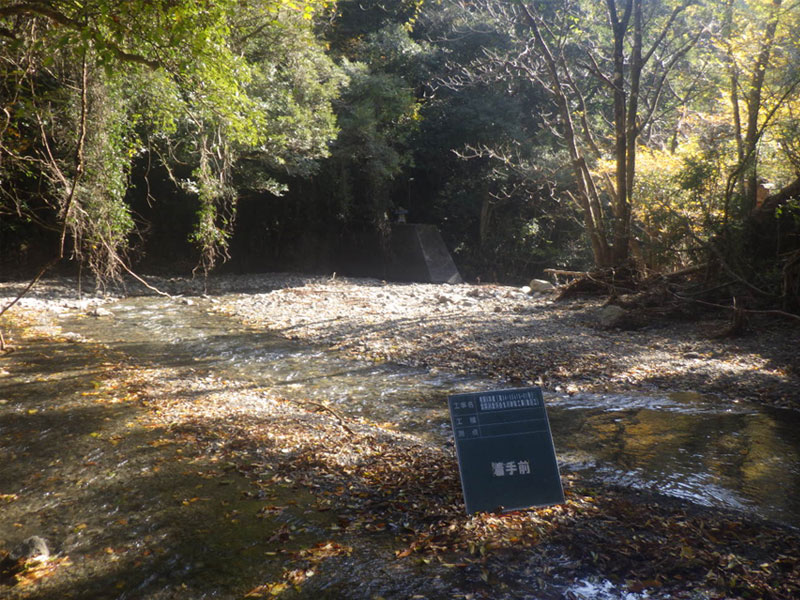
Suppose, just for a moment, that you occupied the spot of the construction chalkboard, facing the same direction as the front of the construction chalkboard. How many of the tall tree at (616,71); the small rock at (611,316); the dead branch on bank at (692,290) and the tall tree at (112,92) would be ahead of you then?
0

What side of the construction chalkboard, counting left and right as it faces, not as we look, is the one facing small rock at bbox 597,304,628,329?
back

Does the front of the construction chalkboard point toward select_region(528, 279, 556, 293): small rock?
no

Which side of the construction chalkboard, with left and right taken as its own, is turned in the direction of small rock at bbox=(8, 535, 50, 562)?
right

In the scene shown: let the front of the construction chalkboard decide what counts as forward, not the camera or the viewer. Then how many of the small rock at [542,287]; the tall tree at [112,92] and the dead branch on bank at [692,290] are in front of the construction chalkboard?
0

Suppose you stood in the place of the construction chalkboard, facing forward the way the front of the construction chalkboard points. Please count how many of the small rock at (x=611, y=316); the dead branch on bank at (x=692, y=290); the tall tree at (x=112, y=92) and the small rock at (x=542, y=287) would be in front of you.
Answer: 0

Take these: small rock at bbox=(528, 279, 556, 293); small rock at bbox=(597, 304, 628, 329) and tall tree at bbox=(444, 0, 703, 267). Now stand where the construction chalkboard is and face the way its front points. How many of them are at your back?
3

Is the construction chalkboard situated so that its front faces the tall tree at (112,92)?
no

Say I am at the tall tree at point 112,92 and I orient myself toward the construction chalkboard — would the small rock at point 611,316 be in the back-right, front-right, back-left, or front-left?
front-left

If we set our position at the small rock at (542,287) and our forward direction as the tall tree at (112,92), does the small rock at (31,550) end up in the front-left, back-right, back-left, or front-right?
front-left

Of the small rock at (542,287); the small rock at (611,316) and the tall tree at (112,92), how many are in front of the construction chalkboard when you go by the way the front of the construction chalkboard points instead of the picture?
0

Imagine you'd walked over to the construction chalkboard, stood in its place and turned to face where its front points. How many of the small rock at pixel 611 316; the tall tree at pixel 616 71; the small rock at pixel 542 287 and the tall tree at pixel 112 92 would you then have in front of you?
0

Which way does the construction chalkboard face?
toward the camera

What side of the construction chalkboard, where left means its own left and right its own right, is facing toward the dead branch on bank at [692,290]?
back

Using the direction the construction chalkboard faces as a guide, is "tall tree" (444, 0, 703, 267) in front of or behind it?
behind
